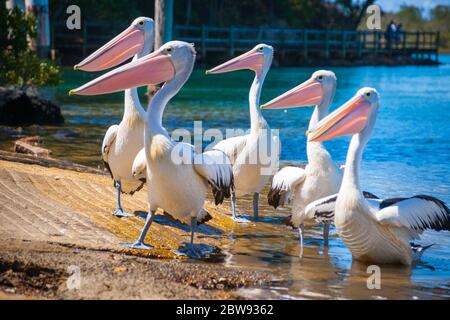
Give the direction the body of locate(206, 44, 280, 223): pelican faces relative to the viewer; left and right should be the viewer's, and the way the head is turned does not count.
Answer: facing the viewer and to the left of the viewer

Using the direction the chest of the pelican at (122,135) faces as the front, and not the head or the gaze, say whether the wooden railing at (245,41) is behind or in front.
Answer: behind

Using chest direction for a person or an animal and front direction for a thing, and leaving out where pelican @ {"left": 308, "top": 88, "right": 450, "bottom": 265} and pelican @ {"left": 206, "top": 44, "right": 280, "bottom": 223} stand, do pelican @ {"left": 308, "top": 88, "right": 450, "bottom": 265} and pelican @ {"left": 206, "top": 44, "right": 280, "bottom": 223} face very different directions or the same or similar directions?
same or similar directions

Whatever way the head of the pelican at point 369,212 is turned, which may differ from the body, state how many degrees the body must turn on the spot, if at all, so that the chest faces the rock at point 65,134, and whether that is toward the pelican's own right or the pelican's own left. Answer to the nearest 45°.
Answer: approximately 90° to the pelican's own right

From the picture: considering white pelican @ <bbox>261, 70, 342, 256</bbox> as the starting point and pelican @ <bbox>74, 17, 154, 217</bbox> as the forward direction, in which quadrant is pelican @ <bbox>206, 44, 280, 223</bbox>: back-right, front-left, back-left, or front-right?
front-right

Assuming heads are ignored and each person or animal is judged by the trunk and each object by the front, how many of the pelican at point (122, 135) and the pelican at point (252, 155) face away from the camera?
0

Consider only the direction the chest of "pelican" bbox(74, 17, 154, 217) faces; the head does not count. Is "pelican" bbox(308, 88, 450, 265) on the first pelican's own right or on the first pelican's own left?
on the first pelican's own left

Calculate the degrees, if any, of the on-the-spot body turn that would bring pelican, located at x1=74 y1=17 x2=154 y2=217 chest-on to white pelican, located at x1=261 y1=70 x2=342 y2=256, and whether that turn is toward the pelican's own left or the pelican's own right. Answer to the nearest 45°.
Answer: approximately 90° to the pelican's own left

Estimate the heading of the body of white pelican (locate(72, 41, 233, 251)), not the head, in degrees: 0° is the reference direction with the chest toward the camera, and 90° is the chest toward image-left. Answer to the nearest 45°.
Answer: approximately 45°

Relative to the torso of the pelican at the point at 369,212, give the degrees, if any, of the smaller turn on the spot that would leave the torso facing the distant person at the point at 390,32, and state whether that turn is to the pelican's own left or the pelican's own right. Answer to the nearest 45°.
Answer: approximately 135° to the pelican's own right

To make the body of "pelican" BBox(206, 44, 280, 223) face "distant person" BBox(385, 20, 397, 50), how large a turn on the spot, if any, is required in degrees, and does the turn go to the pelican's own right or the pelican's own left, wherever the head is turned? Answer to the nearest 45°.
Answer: approximately 135° to the pelican's own right

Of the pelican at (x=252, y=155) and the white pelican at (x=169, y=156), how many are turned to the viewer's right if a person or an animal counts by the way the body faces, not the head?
0

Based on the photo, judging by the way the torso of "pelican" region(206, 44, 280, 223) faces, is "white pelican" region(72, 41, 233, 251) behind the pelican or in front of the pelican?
in front
